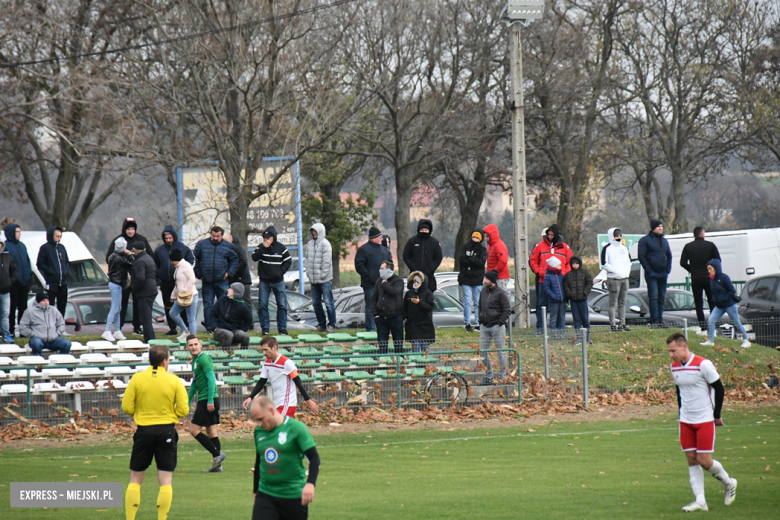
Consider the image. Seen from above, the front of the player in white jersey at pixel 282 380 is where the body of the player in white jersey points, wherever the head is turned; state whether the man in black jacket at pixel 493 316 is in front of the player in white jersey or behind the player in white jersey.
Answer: behind

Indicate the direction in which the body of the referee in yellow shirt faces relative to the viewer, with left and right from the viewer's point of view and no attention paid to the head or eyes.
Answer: facing away from the viewer

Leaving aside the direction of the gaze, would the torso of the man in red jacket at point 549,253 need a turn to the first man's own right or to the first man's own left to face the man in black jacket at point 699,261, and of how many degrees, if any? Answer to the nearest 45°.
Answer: approximately 90° to the first man's own left

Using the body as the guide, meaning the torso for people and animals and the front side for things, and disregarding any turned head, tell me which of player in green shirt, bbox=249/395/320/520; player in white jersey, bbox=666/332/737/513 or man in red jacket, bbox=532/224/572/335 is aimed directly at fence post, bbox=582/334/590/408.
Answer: the man in red jacket

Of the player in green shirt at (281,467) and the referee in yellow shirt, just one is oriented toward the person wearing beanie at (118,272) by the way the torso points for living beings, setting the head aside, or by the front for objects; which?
the referee in yellow shirt

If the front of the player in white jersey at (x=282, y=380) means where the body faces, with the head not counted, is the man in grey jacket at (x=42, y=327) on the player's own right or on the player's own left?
on the player's own right

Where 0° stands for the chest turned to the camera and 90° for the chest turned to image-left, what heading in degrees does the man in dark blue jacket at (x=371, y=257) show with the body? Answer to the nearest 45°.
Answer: approximately 315°

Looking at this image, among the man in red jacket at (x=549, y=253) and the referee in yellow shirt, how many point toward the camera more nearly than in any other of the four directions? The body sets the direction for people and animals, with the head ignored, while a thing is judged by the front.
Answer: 1

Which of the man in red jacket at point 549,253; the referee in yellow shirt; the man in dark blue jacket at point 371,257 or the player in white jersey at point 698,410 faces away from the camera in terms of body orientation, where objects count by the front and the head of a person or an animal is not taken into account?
the referee in yellow shirt
